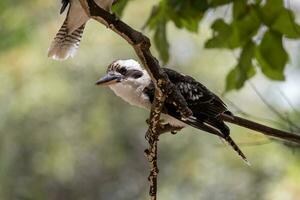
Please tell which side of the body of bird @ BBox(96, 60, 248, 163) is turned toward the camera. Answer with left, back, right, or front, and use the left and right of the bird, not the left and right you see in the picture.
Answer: left
